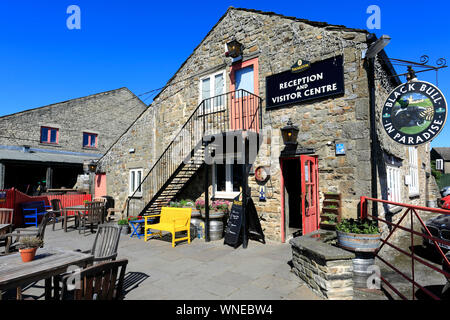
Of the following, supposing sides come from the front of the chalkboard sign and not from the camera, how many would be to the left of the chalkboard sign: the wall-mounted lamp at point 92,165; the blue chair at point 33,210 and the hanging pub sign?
1

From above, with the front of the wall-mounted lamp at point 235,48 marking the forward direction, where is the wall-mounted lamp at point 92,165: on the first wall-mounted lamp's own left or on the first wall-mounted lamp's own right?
on the first wall-mounted lamp's own right

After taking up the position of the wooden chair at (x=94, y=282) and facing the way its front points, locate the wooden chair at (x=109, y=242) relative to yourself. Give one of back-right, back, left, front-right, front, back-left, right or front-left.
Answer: front-right

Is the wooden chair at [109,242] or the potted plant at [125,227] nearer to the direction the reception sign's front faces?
the wooden chair

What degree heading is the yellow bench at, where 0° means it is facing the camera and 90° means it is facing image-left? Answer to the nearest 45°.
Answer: approximately 45°

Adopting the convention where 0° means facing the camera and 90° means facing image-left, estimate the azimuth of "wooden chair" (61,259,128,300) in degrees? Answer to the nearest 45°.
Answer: approximately 135°

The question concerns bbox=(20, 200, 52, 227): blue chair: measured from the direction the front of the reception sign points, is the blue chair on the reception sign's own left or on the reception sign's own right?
on the reception sign's own right

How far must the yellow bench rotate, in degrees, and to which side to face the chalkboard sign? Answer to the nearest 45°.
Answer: approximately 90° to its left
